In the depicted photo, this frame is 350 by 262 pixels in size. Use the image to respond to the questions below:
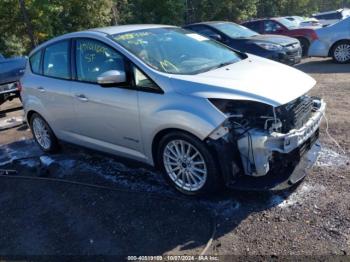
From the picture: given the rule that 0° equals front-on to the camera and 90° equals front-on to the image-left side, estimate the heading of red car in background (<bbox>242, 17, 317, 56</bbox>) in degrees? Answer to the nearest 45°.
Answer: approximately 315°

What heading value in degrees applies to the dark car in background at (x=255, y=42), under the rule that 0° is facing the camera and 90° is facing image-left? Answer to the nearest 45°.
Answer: approximately 315°

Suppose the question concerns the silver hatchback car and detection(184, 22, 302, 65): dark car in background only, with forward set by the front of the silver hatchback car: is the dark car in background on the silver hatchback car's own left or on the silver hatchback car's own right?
on the silver hatchback car's own left

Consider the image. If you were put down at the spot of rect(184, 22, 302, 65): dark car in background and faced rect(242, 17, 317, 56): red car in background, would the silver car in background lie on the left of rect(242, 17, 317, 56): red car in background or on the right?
right

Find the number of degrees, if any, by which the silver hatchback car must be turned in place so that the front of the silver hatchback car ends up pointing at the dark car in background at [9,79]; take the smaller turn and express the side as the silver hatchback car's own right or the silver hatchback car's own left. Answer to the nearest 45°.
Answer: approximately 180°

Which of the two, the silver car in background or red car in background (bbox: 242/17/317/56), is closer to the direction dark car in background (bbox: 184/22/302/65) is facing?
the silver car in background

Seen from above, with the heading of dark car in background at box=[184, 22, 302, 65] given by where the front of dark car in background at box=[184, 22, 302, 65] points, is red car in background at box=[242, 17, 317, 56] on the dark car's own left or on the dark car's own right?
on the dark car's own left

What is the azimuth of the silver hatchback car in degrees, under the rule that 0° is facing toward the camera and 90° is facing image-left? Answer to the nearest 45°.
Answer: approximately 315°

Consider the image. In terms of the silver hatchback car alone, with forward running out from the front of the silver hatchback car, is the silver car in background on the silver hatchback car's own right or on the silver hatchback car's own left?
on the silver hatchback car's own left
